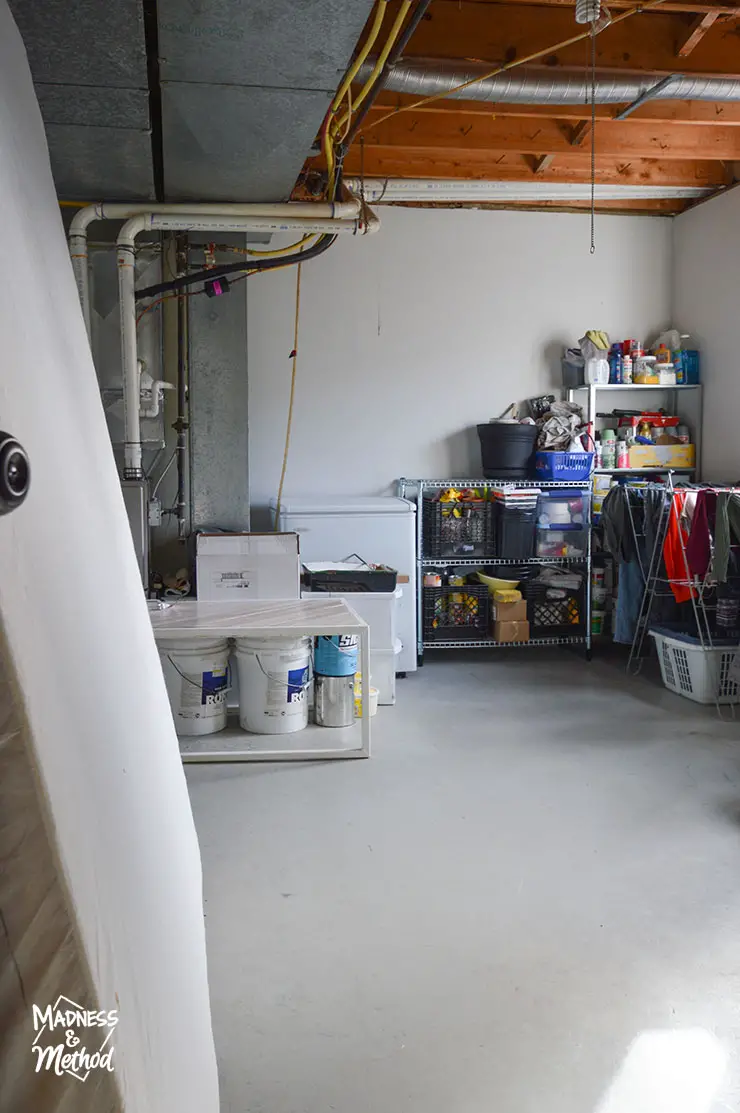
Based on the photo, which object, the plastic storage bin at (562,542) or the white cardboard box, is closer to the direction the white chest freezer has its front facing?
the white cardboard box

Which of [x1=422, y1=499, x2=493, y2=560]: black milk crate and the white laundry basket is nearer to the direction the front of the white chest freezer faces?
the white laundry basket

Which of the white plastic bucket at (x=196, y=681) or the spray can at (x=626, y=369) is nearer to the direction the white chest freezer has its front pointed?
the white plastic bucket

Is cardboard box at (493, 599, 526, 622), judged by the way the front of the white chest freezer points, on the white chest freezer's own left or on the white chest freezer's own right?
on the white chest freezer's own left

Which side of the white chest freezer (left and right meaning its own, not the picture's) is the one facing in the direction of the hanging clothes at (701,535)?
left

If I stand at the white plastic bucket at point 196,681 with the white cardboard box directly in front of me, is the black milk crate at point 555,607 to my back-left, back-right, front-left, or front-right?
front-right

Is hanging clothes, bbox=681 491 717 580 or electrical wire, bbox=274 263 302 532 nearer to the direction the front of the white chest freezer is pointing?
the hanging clothes

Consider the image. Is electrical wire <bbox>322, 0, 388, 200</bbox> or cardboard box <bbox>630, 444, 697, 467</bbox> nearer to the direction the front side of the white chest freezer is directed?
the electrical wire

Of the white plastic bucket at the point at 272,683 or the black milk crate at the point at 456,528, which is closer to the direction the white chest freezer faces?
the white plastic bucket

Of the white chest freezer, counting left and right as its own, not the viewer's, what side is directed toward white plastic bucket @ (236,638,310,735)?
front

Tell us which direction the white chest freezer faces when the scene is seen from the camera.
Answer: facing the viewer

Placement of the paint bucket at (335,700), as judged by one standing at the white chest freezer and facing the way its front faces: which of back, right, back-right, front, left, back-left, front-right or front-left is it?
front

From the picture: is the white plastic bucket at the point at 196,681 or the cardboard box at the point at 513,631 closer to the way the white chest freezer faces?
the white plastic bucket

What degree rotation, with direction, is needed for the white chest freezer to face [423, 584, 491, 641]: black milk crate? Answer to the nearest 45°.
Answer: approximately 135° to its left

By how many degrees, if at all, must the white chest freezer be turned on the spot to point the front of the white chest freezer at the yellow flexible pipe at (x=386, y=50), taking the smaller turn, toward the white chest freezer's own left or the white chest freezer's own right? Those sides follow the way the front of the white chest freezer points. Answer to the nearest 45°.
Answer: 0° — it already faces it
